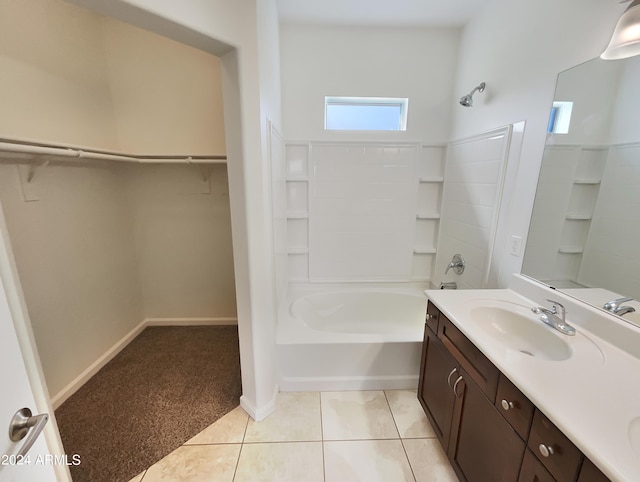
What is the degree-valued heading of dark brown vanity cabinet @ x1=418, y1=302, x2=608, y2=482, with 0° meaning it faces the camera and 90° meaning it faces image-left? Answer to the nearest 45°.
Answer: approximately 45°

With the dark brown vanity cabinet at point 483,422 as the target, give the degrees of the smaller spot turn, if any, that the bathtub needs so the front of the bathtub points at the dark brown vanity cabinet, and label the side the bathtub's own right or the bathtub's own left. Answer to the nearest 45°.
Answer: approximately 45° to the bathtub's own left

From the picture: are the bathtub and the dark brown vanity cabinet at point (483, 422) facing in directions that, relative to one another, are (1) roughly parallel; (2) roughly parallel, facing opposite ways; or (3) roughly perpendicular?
roughly perpendicular

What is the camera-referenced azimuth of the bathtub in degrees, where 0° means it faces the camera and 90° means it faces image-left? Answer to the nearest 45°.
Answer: approximately 0°
